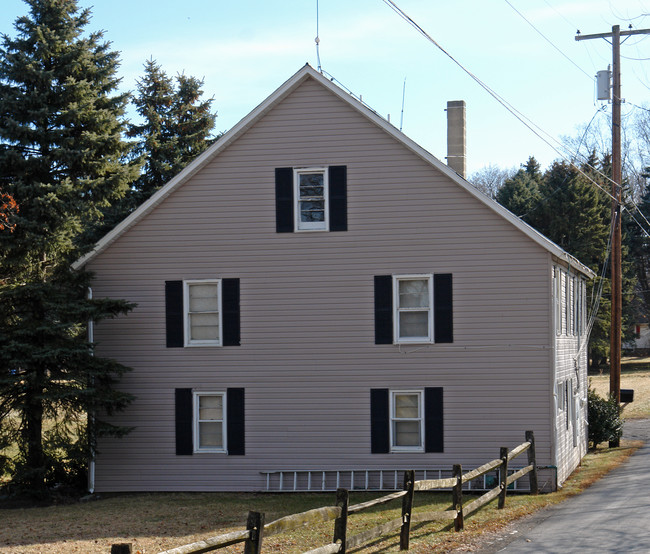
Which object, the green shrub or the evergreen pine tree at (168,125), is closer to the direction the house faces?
the green shrub

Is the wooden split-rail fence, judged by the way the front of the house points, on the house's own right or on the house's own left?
on the house's own right

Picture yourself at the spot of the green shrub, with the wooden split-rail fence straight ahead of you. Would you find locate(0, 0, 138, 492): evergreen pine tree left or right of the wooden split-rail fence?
right

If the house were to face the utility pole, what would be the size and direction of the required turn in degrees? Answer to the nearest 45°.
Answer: approximately 45° to its left

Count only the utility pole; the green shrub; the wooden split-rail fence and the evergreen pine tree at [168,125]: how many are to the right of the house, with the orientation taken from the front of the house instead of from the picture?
1

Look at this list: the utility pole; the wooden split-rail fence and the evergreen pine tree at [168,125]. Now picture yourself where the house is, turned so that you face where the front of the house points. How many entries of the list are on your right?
1
